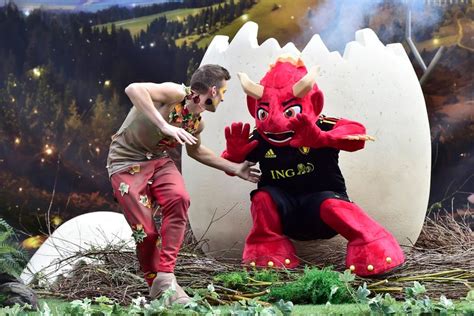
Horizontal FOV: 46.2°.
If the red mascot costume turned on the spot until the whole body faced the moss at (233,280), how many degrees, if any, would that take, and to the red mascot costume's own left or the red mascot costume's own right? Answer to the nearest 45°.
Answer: approximately 45° to the red mascot costume's own right

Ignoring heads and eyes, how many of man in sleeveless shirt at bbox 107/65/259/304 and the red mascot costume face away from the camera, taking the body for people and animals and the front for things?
0

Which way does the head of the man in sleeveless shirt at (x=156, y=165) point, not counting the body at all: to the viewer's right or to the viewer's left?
to the viewer's right
